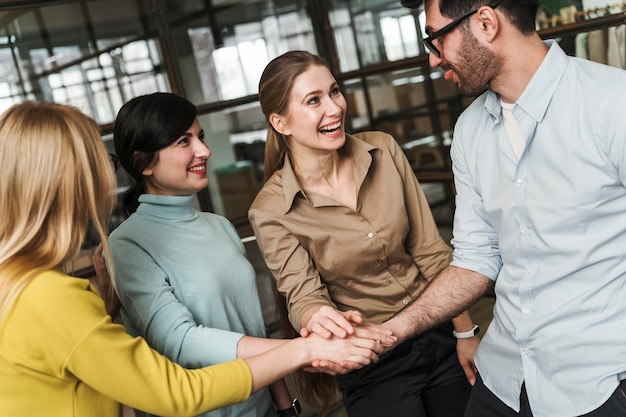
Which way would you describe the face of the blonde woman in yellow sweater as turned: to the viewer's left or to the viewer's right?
to the viewer's right

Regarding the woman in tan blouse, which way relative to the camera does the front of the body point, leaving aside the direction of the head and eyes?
toward the camera

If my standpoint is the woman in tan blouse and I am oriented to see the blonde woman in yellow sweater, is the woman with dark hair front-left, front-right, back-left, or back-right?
front-right

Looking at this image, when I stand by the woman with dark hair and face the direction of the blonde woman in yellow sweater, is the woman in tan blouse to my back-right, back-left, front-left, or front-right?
back-left

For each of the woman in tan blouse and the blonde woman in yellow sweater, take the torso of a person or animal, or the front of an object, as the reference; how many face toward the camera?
1

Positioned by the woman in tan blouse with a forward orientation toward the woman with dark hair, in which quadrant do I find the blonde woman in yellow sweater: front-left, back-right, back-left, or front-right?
front-left

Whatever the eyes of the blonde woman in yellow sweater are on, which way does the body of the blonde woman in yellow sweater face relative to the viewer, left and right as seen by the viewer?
facing away from the viewer and to the right of the viewer

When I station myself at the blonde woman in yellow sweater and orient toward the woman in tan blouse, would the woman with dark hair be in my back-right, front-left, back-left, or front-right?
front-left

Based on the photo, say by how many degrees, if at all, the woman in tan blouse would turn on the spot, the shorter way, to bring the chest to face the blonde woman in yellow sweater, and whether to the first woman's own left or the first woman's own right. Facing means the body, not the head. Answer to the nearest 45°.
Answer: approximately 45° to the first woman's own right

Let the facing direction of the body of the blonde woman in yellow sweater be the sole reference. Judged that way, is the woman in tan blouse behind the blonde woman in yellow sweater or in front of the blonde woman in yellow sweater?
in front
